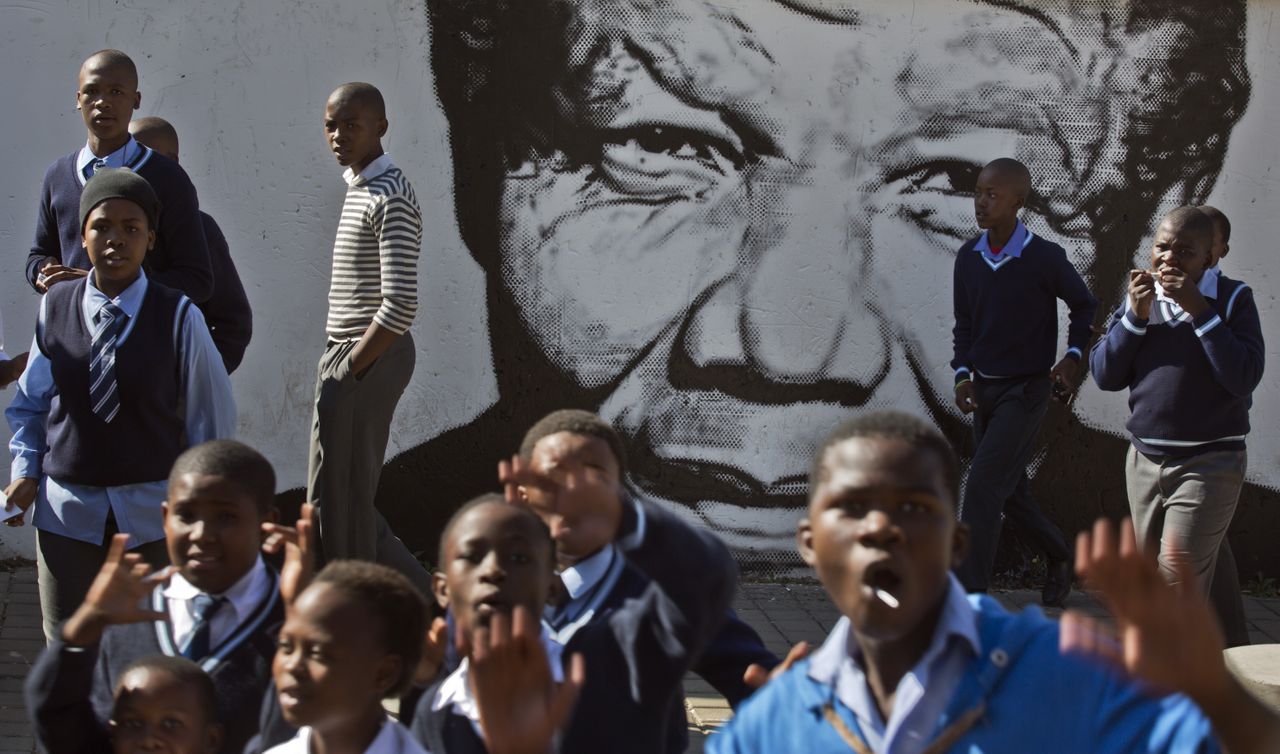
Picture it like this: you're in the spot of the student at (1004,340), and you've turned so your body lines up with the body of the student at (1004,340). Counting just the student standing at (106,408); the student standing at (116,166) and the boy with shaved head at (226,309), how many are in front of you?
3

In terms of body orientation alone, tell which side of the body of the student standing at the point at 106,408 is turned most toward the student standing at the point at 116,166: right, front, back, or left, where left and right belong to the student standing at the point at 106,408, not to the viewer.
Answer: back

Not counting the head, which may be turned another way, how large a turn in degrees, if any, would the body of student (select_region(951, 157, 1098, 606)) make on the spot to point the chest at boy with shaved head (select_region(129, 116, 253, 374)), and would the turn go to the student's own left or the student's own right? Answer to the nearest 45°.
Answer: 0° — they already face them

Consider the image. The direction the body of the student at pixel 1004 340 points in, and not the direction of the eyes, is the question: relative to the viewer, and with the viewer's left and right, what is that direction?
facing the viewer and to the left of the viewer

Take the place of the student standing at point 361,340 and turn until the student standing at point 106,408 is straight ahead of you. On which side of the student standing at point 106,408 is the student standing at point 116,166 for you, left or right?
right

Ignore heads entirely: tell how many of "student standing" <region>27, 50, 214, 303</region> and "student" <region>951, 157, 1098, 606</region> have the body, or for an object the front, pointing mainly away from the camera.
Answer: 0

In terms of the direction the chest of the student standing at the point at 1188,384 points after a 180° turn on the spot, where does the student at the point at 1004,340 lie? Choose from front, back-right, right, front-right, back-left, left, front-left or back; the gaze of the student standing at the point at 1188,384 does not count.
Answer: left

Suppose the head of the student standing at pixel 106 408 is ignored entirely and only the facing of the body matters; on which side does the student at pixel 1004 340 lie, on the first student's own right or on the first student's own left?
on the first student's own left

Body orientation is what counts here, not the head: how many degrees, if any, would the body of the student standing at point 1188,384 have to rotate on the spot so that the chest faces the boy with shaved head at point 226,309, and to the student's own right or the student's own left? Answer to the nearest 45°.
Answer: approximately 45° to the student's own right

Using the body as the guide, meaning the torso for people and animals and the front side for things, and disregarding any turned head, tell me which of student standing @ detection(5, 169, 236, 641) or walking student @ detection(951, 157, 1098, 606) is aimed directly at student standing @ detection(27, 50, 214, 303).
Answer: walking student @ detection(951, 157, 1098, 606)

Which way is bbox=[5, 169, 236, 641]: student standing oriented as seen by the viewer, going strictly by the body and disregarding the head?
toward the camera

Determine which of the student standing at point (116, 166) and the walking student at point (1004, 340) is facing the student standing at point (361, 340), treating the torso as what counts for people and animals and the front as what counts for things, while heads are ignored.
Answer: the walking student at point (1004, 340)

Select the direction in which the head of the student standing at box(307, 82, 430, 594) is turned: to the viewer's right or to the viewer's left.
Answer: to the viewer's left

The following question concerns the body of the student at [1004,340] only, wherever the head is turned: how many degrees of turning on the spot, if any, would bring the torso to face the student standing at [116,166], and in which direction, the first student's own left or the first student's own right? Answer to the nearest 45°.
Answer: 0° — they already face them
